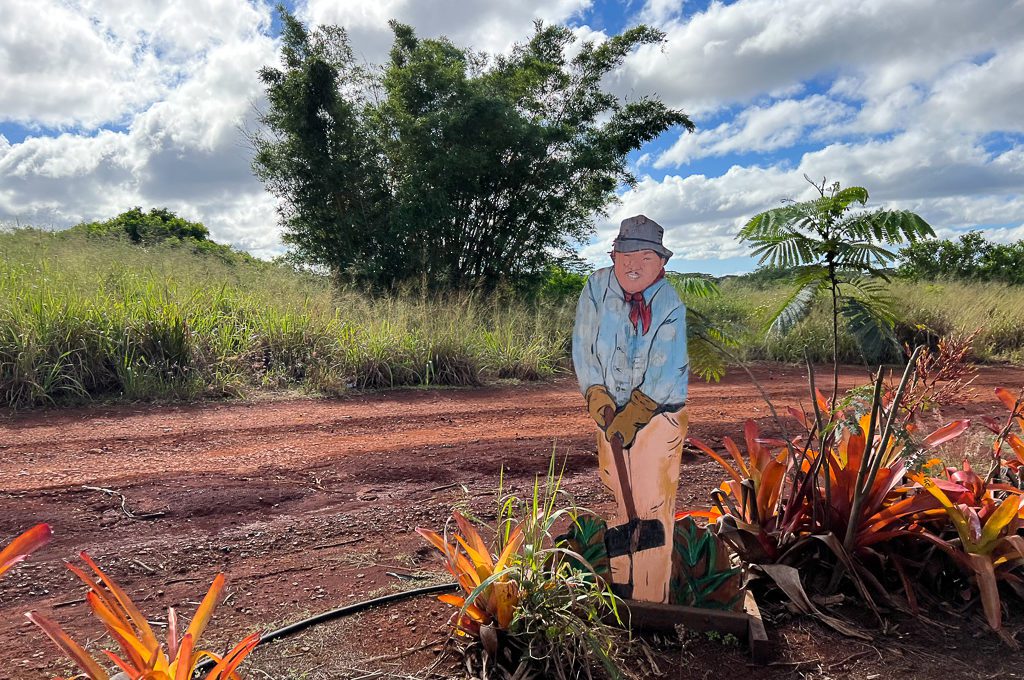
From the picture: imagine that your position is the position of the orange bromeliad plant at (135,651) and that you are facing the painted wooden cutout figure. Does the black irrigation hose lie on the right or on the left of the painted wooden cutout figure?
left

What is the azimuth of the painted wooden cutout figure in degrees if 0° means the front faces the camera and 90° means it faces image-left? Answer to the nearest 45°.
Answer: approximately 0°

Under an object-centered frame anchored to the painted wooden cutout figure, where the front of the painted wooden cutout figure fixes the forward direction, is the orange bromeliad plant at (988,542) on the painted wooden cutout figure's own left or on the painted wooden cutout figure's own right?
on the painted wooden cutout figure's own left

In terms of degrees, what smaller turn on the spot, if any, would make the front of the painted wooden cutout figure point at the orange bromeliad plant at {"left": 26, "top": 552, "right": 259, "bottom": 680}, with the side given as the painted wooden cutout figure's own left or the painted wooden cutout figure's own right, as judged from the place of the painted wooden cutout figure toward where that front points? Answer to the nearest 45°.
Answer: approximately 45° to the painted wooden cutout figure's own right

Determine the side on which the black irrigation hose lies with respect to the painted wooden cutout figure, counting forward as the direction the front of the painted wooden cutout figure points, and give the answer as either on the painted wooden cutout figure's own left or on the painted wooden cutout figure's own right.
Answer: on the painted wooden cutout figure's own right

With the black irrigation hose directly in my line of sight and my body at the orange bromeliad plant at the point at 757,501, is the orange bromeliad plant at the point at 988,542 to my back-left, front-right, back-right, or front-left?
back-left
